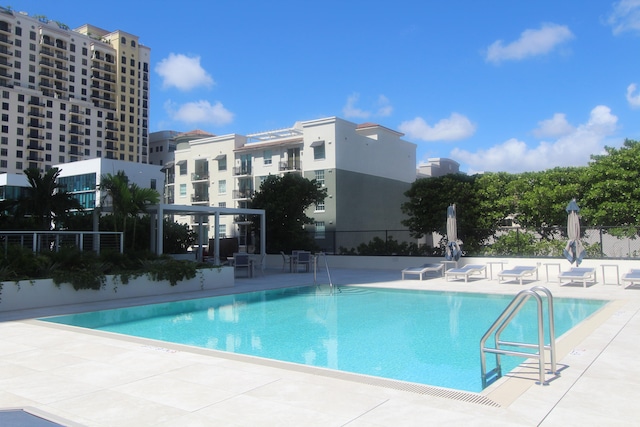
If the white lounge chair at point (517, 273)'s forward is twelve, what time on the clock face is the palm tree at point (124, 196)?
The palm tree is roughly at 1 o'clock from the white lounge chair.

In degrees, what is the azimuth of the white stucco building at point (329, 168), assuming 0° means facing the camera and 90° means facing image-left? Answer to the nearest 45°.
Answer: approximately 45°

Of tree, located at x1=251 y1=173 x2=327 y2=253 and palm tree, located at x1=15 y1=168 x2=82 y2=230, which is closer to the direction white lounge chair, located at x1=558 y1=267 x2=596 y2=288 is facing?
the palm tree

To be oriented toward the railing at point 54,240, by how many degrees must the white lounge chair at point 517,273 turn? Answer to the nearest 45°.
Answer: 0° — it already faces it

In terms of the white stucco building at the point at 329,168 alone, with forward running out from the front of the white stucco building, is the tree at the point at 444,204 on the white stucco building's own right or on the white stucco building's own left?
on the white stucco building's own left

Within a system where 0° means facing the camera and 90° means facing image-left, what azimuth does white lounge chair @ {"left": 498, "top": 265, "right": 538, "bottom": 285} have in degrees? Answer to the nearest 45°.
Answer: approximately 45°

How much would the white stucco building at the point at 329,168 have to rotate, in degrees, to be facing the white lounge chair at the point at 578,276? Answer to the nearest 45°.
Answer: approximately 45° to its left

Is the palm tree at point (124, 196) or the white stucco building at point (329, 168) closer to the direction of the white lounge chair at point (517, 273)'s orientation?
the palm tree

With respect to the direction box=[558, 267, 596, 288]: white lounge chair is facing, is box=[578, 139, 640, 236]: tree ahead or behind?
behind

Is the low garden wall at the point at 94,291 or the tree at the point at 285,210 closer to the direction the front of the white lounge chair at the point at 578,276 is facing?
the low garden wall
